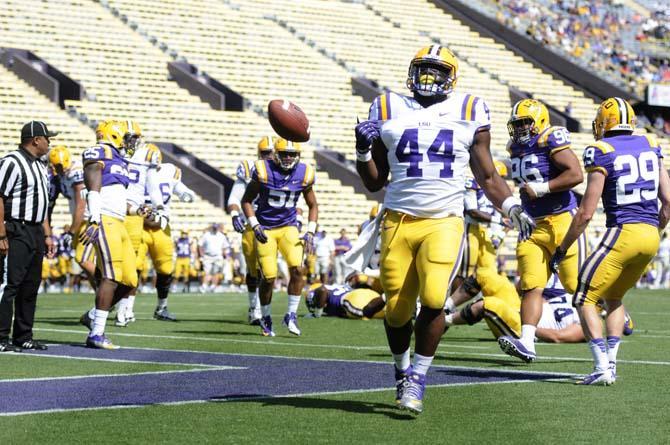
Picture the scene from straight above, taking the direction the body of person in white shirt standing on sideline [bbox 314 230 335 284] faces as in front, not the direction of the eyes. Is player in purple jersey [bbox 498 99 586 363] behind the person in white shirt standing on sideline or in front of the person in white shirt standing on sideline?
in front

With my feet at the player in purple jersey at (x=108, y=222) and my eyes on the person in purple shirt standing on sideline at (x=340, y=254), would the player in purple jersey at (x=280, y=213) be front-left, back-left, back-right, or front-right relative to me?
front-right

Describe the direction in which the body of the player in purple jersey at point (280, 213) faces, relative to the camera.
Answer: toward the camera

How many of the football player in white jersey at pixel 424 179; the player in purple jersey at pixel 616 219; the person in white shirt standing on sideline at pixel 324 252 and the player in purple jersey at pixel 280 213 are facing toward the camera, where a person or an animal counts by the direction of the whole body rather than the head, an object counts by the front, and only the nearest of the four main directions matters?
3

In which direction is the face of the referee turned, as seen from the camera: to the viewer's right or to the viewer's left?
to the viewer's right

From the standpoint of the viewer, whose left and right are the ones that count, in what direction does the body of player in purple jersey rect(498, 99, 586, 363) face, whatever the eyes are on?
facing the viewer and to the left of the viewer

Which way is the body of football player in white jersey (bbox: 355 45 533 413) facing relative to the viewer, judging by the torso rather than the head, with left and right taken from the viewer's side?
facing the viewer

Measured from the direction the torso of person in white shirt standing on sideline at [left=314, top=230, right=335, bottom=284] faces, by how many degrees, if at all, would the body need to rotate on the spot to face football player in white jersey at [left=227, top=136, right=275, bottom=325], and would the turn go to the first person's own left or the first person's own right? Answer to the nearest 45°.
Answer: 0° — they already face them

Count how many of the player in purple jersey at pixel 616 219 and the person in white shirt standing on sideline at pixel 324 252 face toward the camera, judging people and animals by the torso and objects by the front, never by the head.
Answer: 1

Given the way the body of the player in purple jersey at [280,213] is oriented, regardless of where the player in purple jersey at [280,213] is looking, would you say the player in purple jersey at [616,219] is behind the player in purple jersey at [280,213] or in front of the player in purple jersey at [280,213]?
in front

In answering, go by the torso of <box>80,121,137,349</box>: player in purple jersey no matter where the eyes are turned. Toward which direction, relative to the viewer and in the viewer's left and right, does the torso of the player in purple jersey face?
facing the viewer and to the right of the viewer

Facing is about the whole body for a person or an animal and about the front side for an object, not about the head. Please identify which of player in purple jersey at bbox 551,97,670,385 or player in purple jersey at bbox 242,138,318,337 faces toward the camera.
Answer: player in purple jersey at bbox 242,138,318,337

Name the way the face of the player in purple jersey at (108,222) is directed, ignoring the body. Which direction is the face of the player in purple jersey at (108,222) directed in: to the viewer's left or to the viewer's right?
to the viewer's right
